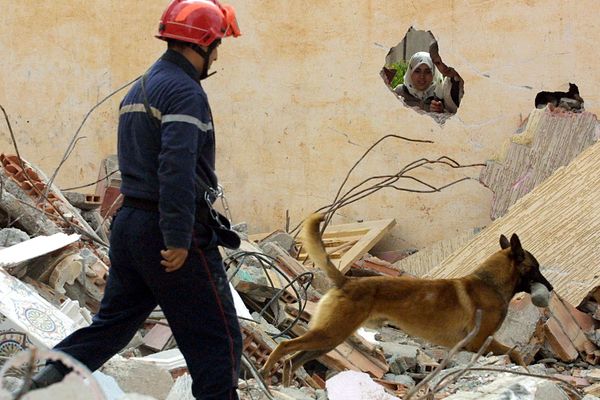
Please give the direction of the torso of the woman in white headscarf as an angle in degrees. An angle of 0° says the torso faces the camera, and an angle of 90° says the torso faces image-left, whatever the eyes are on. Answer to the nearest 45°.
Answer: approximately 0°

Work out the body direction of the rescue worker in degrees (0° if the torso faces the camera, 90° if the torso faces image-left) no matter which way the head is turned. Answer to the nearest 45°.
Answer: approximately 225°

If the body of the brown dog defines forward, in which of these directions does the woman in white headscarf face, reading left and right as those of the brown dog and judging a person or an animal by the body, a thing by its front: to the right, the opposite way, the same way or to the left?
to the right

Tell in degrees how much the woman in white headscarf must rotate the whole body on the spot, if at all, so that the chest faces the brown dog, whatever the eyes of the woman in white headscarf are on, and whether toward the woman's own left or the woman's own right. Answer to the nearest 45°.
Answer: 0° — they already face it

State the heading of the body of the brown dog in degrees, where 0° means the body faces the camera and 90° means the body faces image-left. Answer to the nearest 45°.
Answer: approximately 270°

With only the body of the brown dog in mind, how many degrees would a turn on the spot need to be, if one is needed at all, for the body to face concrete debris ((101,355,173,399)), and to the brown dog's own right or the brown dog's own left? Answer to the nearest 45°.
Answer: approximately 135° to the brown dog's own right

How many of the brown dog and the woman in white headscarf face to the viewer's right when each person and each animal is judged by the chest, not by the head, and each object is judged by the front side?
1

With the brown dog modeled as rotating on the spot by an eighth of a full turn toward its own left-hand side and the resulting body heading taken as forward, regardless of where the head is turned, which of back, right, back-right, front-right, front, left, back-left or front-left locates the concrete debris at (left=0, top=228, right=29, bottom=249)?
back-left

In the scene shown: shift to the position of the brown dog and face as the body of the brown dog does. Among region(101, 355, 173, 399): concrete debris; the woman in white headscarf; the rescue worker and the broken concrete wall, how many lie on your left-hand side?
2

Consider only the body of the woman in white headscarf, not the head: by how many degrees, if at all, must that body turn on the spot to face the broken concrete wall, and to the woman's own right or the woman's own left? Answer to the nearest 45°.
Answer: approximately 45° to the woman's own left

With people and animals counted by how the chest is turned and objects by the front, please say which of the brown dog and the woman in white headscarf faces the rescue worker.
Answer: the woman in white headscarf
